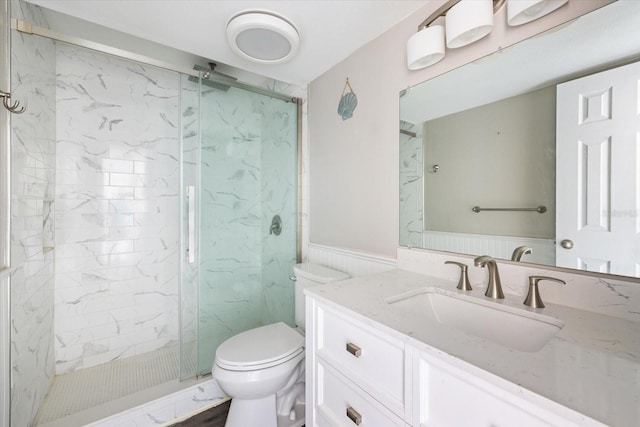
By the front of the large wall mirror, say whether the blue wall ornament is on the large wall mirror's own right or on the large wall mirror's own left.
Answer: on the large wall mirror's own right

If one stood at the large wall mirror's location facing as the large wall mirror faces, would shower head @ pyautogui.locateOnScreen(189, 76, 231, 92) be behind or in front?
in front

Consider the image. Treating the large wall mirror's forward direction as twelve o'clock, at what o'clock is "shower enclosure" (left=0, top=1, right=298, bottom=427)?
The shower enclosure is roughly at 1 o'clock from the large wall mirror.

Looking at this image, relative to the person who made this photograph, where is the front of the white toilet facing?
facing the viewer and to the left of the viewer

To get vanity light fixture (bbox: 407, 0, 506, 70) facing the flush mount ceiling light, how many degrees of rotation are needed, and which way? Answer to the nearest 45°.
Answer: approximately 45° to its right

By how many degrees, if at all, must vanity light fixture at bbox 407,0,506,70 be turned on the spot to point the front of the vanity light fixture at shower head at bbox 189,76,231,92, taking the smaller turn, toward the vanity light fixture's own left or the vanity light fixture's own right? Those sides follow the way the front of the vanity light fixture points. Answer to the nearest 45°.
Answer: approximately 45° to the vanity light fixture's own right
